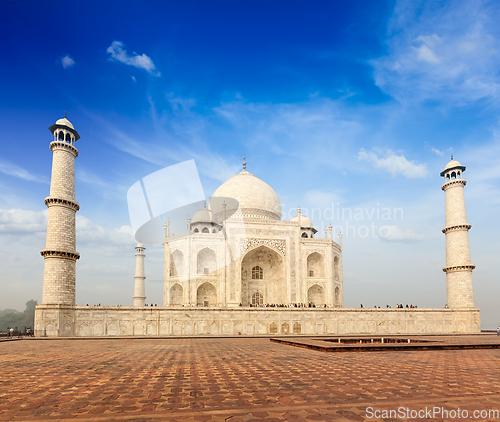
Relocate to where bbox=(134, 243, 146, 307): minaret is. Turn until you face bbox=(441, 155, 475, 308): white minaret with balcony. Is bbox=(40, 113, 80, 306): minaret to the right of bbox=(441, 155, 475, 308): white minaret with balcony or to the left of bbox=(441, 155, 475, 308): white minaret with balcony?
right

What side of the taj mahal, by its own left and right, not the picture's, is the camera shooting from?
front

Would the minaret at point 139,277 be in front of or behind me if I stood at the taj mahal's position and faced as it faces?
behind
